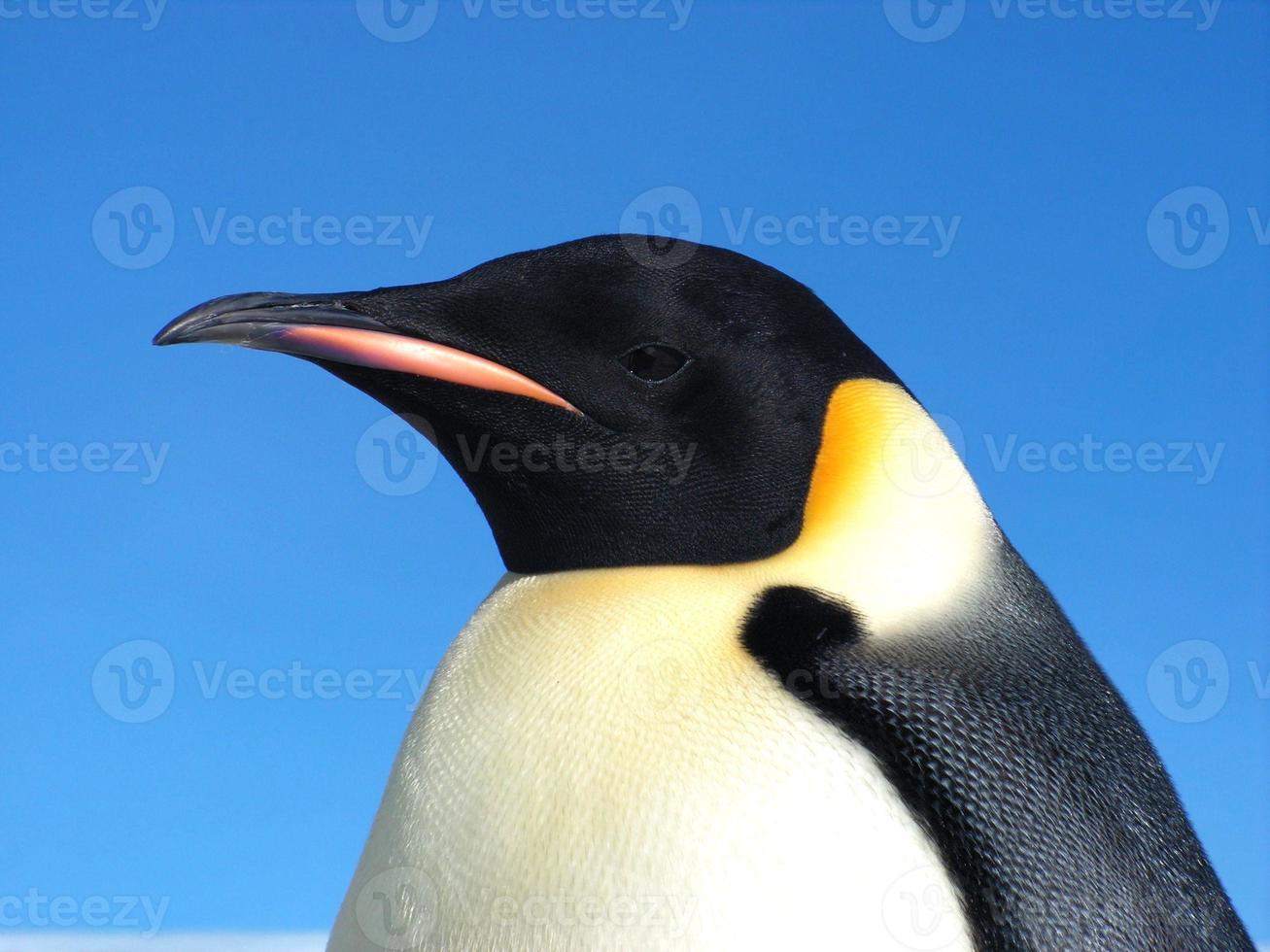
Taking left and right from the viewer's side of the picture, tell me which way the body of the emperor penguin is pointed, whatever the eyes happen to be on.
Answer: facing to the left of the viewer
